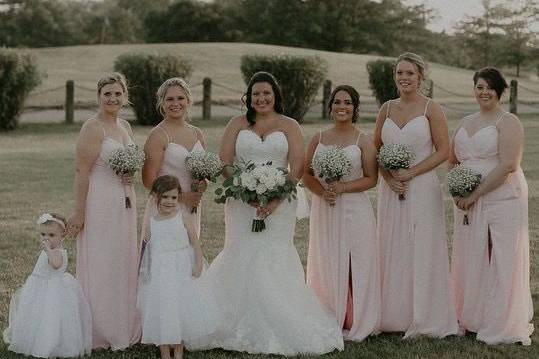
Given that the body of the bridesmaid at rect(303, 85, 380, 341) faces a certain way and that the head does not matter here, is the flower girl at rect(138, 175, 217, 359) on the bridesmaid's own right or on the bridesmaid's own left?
on the bridesmaid's own right

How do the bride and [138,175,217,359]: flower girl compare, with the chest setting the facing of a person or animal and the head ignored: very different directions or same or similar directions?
same or similar directions

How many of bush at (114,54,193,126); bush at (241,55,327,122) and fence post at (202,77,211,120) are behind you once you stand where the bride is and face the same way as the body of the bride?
3

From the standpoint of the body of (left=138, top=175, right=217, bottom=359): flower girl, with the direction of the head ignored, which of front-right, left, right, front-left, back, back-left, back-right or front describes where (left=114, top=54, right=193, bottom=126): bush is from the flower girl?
back

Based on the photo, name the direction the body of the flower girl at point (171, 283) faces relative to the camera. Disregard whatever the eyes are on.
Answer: toward the camera

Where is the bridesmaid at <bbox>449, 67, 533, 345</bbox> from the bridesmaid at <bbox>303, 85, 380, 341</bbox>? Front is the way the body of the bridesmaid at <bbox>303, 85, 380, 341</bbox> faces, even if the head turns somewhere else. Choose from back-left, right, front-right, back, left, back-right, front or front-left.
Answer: left

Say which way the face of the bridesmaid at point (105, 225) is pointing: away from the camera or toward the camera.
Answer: toward the camera

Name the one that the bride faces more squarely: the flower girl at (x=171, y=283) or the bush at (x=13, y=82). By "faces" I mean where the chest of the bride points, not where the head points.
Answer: the flower girl

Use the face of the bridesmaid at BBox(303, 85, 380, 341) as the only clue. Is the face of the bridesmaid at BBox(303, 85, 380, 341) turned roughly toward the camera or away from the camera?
toward the camera

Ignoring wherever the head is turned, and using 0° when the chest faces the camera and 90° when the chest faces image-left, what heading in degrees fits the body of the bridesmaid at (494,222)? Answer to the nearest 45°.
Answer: approximately 45°

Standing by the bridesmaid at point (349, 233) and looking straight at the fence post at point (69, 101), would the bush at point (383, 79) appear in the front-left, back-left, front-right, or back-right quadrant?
front-right

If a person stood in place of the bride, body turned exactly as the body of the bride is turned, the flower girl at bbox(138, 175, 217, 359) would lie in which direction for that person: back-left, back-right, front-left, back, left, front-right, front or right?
front-right

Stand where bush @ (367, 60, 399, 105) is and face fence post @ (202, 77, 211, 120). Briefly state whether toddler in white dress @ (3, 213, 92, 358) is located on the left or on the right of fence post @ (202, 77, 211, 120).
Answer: left

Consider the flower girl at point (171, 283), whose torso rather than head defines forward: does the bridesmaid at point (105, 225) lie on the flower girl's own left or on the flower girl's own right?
on the flower girl's own right

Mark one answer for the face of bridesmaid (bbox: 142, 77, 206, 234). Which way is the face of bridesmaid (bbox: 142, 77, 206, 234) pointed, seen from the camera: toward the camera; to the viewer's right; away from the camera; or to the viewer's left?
toward the camera

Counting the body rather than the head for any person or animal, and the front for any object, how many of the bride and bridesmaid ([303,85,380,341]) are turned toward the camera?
2
